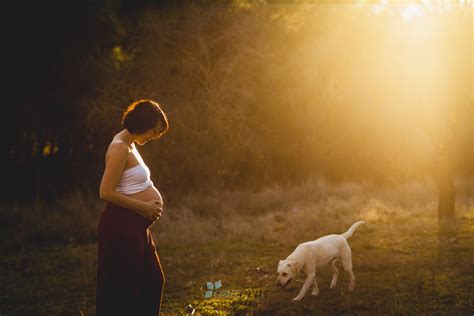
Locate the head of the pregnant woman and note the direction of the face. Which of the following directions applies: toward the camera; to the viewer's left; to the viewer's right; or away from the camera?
to the viewer's right

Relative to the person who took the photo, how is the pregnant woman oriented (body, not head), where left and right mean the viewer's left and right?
facing to the right of the viewer
